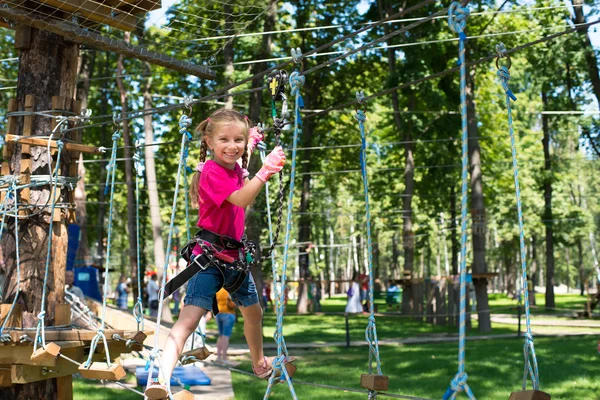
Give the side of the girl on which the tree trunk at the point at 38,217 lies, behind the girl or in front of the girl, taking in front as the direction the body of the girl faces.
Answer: behind

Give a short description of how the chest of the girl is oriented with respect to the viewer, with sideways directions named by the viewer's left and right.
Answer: facing the viewer and to the right of the viewer

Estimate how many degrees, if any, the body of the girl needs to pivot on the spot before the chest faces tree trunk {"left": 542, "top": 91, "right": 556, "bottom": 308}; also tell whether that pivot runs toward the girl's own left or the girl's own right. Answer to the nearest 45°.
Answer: approximately 90° to the girl's own left
